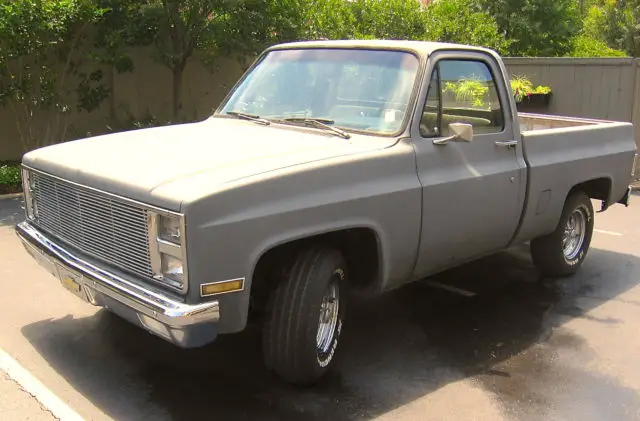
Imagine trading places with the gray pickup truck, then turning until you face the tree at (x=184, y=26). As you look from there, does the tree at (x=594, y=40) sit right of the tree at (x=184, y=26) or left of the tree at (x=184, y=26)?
right

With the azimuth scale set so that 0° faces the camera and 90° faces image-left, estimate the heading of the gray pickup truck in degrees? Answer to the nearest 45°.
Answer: approximately 45°

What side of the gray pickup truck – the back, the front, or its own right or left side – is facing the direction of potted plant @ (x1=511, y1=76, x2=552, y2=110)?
back

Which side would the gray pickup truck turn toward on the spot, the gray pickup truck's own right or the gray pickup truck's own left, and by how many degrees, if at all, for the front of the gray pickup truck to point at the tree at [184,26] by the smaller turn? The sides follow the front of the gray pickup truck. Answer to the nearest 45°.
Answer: approximately 135° to the gray pickup truck's own right

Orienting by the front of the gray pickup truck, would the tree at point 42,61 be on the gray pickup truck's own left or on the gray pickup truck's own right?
on the gray pickup truck's own right

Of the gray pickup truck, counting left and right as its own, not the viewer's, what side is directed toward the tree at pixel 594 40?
back

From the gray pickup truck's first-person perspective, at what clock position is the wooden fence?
The wooden fence is roughly at 4 o'clock from the gray pickup truck.
